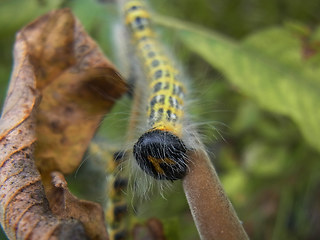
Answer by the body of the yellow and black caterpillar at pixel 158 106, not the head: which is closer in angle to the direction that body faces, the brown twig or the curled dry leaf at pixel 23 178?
the brown twig

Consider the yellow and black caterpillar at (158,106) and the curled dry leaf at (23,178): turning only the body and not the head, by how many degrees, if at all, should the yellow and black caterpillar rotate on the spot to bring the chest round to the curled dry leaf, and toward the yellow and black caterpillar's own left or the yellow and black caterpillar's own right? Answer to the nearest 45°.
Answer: approximately 45° to the yellow and black caterpillar's own right

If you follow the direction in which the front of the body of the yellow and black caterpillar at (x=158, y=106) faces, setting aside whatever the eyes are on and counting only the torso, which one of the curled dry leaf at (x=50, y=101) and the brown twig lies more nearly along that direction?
the brown twig

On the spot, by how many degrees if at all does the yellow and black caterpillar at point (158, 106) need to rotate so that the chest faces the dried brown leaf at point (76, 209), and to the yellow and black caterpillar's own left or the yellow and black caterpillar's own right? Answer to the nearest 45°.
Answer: approximately 45° to the yellow and black caterpillar's own right

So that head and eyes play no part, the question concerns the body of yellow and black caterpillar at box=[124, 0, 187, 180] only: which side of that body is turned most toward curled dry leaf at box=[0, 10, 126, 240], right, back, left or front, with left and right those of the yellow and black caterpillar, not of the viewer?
right

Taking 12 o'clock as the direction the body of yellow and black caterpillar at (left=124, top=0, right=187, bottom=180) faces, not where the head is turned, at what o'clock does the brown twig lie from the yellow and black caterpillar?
The brown twig is roughly at 12 o'clock from the yellow and black caterpillar.

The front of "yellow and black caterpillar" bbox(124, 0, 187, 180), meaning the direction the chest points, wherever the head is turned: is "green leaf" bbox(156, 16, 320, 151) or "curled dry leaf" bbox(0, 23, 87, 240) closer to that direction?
the curled dry leaf

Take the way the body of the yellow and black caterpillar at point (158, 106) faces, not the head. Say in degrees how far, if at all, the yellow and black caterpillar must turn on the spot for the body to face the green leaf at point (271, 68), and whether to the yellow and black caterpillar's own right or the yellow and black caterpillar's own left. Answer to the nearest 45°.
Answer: approximately 135° to the yellow and black caterpillar's own left

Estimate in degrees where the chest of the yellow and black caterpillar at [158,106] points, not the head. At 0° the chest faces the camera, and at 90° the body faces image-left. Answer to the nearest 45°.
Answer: approximately 0°

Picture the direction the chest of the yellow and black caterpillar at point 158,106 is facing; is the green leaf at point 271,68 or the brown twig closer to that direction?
the brown twig
